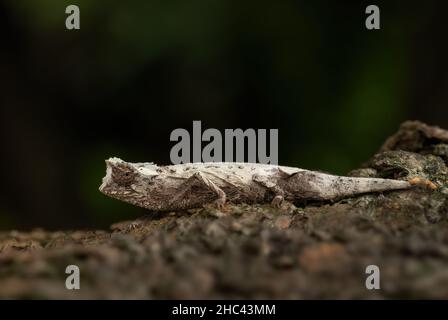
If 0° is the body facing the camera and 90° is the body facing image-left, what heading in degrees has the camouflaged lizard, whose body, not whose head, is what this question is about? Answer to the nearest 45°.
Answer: approximately 90°
